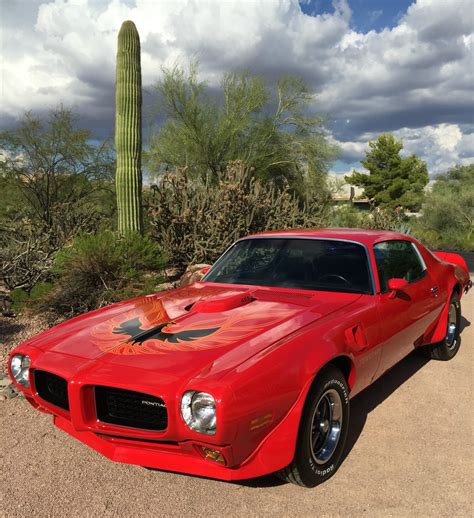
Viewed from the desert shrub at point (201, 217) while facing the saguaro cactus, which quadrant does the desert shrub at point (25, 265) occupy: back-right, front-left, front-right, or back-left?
front-left

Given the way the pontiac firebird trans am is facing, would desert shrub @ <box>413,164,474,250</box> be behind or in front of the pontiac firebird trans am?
behind

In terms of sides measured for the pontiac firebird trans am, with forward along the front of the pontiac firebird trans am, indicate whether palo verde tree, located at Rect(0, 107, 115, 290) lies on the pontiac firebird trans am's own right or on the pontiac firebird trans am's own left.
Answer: on the pontiac firebird trans am's own right

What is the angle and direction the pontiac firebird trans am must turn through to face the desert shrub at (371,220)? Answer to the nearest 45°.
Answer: approximately 135° to its right

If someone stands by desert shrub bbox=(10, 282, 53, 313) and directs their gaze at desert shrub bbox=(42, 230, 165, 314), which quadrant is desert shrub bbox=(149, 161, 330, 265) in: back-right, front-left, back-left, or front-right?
front-left

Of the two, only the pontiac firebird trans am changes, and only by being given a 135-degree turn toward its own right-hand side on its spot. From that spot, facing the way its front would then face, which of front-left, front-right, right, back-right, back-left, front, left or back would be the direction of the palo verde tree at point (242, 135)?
front

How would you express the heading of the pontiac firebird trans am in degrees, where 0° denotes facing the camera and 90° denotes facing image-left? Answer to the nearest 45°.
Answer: approximately 45°

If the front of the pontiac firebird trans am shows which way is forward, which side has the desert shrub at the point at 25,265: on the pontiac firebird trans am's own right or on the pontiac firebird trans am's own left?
on the pontiac firebird trans am's own right

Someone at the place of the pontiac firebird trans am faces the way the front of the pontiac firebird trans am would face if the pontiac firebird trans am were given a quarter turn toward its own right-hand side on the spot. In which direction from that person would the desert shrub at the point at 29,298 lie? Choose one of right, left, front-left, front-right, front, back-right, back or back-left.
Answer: front

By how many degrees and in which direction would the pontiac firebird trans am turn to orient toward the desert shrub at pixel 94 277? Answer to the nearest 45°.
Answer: approximately 90° to its right
